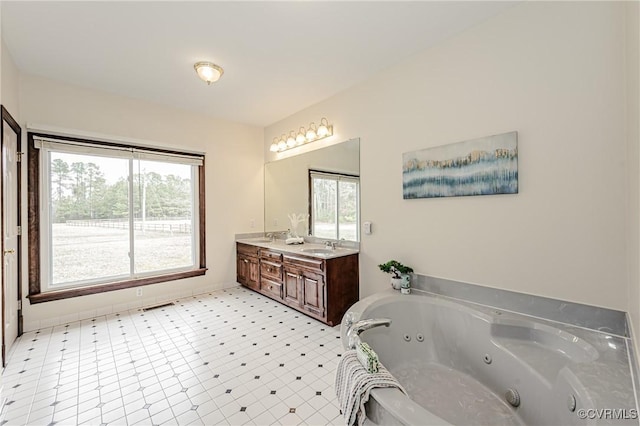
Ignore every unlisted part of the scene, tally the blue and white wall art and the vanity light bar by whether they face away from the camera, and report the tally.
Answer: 0

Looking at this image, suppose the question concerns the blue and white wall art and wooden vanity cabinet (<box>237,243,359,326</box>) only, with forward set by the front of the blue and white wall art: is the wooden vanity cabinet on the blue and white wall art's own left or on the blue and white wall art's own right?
on the blue and white wall art's own right

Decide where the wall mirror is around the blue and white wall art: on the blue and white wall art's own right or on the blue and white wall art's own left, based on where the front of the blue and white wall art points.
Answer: on the blue and white wall art's own right

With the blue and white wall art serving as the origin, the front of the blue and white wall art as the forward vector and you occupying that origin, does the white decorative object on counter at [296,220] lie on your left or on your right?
on your right

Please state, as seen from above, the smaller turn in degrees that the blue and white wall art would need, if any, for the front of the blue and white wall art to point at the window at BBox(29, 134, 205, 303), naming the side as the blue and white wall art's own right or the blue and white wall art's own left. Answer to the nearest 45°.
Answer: approximately 45° to the blue and white wall art's own right

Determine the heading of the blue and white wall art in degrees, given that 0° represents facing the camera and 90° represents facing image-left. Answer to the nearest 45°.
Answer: approximately 45°

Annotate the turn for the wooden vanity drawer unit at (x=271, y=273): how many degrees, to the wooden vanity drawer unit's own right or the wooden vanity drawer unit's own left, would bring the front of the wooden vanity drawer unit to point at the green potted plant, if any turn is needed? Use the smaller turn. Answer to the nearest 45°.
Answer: approximately 90° to the wooden vanity drawer unit's own left

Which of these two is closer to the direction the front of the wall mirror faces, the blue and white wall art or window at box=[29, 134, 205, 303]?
the window

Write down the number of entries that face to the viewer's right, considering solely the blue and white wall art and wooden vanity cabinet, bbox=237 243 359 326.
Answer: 0
